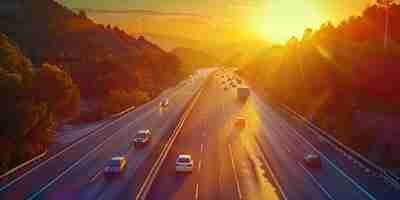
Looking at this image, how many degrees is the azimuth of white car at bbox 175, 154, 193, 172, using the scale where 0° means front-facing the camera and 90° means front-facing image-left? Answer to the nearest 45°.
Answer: approximately 180°

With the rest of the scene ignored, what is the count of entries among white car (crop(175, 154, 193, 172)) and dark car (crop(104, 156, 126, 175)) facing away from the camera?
1

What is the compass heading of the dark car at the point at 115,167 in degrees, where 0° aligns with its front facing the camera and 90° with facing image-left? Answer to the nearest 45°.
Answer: approximately 45°

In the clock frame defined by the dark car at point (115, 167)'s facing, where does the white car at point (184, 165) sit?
the white car at point (184, 165) is roughly at 8 o'clock from the dark car at point (115, 167).

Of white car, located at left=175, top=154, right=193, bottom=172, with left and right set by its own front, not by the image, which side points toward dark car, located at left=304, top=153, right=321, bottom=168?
right

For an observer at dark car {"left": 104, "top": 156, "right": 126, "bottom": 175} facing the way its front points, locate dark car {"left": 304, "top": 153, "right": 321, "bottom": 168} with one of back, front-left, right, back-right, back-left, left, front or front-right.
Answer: back-left

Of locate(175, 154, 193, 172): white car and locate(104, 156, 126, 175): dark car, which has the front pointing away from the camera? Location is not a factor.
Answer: locate(175, 154, 193, 172): white car
